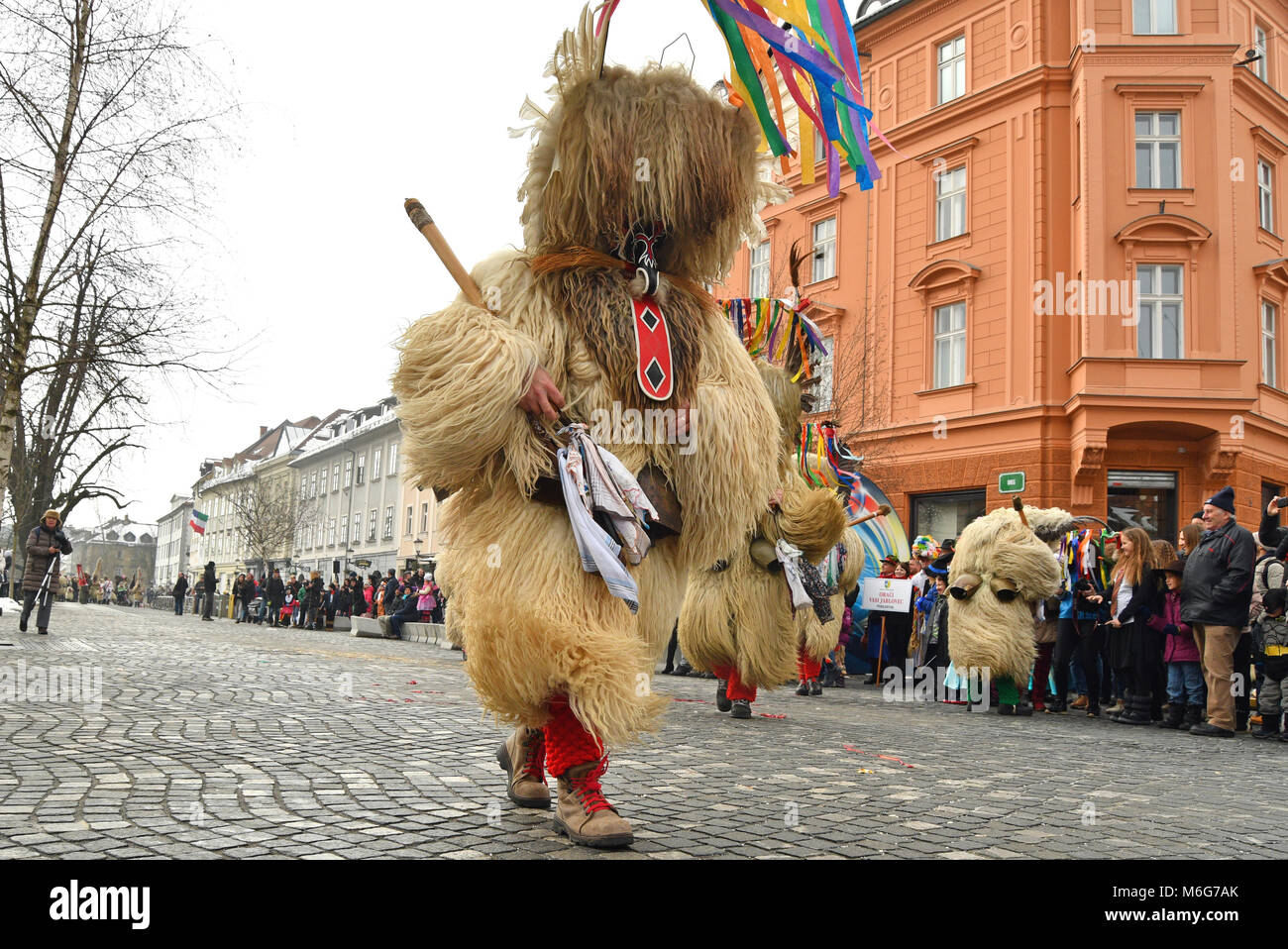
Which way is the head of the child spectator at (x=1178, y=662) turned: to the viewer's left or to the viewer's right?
to the viewer's left

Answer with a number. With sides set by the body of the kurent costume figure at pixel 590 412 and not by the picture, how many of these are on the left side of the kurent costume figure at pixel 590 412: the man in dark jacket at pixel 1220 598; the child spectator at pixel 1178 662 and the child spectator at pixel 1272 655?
3

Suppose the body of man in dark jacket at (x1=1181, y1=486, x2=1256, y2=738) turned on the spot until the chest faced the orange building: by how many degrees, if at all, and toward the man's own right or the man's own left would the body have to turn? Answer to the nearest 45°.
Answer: approximately 90° to the man's own right

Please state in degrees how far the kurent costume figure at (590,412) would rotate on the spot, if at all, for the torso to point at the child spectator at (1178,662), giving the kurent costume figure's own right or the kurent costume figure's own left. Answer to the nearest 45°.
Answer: approximately 90° to the kurent costume figure's own left

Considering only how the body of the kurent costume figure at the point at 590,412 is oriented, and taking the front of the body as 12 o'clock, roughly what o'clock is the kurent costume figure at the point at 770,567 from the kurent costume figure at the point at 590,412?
the kurent costume figure at the point at 770,567 is roughly at 8 o'clock from the kurent costume figure at the point at 590,412.

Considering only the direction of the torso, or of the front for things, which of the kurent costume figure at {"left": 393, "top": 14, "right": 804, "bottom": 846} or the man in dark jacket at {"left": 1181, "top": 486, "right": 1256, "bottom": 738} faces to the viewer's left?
the man in dark jacket

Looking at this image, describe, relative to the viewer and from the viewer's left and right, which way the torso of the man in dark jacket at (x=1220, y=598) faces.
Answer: facing to the left of the viewer

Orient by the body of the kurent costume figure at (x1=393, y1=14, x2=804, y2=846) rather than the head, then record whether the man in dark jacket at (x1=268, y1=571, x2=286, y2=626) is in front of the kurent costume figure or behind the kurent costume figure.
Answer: behind

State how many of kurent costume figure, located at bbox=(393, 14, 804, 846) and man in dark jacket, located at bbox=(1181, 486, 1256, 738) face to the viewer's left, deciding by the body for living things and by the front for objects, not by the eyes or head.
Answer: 1

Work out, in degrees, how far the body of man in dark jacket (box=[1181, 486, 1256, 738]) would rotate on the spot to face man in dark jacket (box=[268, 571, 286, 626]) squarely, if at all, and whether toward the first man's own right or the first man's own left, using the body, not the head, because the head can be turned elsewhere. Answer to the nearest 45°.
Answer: approximately 45° to the first man's own right
